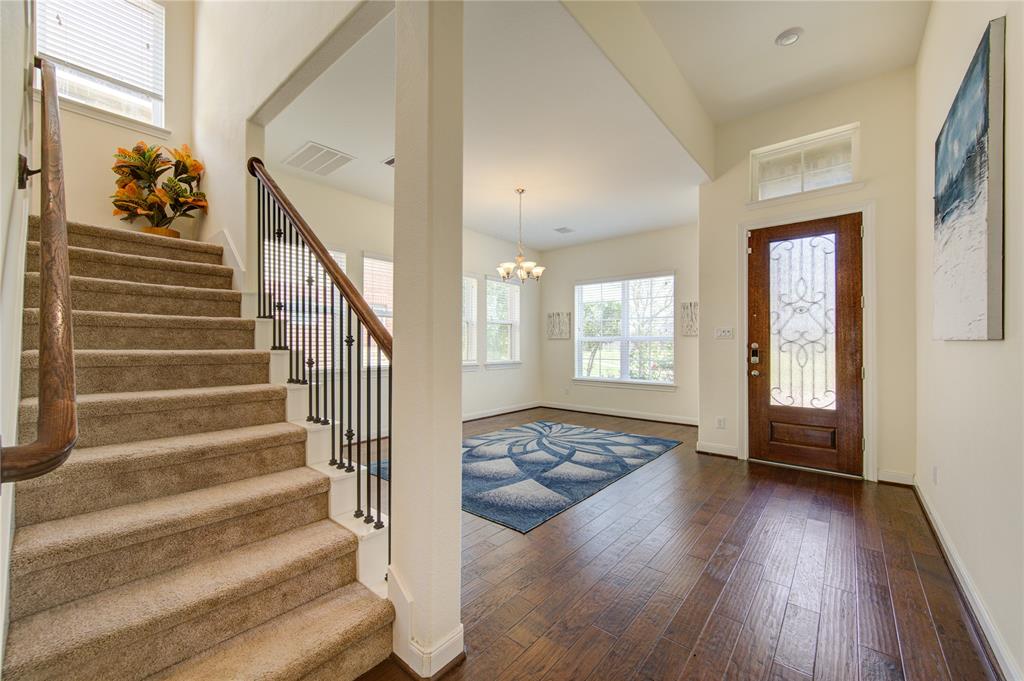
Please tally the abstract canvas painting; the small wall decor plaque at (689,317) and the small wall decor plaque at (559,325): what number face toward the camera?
2

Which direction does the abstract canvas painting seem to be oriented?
to the viewer's left

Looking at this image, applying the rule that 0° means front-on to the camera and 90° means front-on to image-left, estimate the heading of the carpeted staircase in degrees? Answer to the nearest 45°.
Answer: approximately 315°
